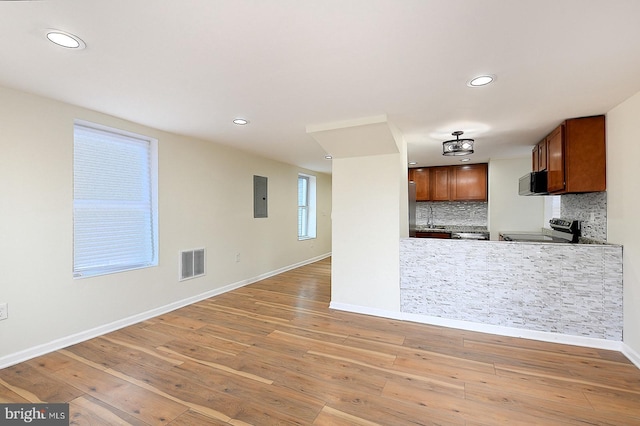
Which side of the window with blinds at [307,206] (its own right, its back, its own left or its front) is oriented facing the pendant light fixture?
front

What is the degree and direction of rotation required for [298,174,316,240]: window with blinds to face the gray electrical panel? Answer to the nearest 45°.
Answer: approximately 90° to its right

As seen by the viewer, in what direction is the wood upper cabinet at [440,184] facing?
toward the camera

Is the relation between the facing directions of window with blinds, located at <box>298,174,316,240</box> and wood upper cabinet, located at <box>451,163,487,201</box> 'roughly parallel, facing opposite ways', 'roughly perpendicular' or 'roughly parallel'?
roughly perpendicular

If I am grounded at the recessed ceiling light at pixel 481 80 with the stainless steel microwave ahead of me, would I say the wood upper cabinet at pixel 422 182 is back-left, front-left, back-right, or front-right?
front-left

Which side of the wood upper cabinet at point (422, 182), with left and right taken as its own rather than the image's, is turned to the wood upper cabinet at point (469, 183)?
left

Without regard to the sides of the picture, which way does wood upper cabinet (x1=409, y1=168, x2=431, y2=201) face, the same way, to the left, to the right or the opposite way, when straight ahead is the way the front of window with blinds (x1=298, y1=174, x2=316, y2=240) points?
to the right

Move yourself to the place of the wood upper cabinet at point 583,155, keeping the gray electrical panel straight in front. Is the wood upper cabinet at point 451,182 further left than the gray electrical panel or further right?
right

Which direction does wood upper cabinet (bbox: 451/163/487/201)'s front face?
toward the camera

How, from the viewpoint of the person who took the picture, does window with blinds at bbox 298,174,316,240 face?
facing the viewer and to the right of the viewer

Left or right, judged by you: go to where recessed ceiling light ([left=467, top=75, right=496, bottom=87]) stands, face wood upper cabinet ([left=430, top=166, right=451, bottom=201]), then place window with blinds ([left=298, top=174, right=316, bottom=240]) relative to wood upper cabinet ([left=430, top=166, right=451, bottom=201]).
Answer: left

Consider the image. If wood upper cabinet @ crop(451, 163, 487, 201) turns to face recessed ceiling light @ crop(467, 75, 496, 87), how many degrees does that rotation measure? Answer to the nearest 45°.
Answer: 0° — it already faces it

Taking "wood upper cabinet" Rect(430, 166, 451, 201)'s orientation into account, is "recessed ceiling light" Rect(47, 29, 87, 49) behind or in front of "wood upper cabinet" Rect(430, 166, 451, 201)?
in front
